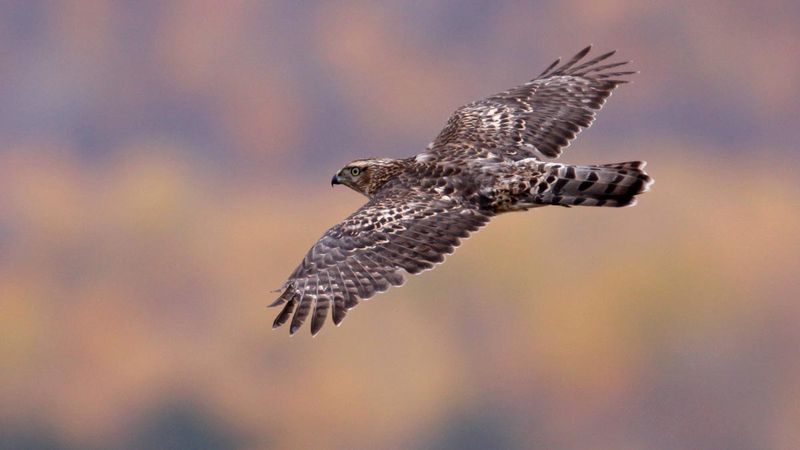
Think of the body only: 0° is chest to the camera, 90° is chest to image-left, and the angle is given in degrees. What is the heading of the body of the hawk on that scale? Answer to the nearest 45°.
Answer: approximately 90°
